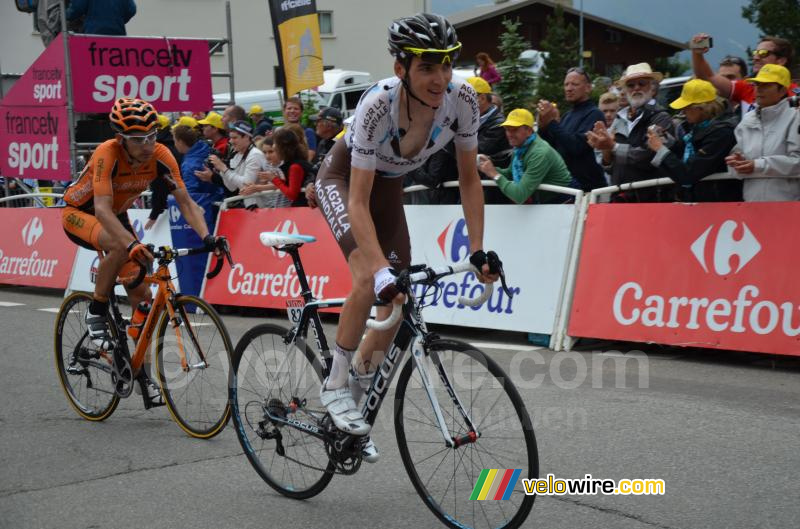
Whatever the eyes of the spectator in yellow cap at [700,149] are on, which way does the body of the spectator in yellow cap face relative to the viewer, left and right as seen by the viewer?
facing to the left of the viewer

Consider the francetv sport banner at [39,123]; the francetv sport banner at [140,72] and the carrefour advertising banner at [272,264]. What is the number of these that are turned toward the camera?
3

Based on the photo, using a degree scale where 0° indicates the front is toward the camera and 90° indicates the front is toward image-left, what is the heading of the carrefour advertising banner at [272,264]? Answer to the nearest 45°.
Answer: approximately 0°

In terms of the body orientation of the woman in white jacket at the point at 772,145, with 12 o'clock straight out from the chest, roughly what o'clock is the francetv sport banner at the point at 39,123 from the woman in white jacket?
The francetv sport banner is roughly at 2 o'clock from the woman in white jacket.

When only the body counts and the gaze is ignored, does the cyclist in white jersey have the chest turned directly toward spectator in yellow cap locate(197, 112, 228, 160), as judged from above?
no

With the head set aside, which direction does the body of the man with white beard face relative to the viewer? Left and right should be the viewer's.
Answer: facing the viewer and to the left of the viewer

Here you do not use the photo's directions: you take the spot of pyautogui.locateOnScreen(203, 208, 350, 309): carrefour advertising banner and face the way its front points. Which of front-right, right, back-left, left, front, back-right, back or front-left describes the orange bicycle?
front

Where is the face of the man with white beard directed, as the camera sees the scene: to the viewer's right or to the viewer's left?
to the viewer's left

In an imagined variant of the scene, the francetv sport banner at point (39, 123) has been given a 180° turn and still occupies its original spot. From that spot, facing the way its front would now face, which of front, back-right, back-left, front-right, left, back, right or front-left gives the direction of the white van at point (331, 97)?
front-right

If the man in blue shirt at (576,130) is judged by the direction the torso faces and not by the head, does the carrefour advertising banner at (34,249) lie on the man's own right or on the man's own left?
on the man's own right

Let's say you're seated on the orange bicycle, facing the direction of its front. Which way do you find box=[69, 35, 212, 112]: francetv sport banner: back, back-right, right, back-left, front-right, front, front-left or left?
back-left

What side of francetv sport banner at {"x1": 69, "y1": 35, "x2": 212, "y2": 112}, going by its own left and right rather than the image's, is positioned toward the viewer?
front

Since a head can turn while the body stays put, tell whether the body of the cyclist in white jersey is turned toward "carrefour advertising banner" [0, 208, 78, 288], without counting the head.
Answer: no

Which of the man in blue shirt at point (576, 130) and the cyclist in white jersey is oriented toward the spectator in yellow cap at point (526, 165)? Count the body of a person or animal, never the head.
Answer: the man in blue shirt

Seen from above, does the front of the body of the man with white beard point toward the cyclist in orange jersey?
yes

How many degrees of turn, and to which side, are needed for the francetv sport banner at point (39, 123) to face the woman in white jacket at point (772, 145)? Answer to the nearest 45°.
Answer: approximately 45° to its left
